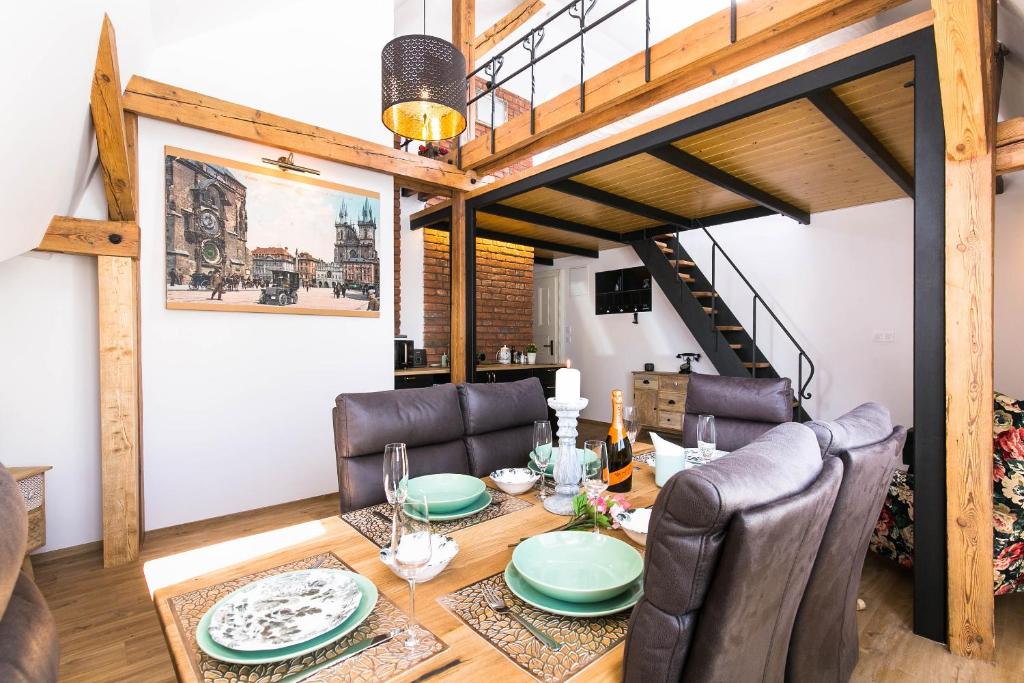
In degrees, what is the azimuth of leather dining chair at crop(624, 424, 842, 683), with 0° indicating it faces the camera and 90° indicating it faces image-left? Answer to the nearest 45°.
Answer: approximately 135°

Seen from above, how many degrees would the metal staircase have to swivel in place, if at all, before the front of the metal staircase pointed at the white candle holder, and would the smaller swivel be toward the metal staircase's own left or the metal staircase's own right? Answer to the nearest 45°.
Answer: approximately 45° to the metal staircase's own right

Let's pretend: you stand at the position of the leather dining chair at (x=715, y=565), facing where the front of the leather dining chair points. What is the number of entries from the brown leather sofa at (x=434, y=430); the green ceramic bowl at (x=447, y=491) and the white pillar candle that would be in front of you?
3

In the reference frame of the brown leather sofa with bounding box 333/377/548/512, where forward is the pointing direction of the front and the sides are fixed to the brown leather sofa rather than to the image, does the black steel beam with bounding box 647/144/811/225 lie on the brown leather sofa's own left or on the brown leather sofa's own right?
on the brown leather sofa's own left

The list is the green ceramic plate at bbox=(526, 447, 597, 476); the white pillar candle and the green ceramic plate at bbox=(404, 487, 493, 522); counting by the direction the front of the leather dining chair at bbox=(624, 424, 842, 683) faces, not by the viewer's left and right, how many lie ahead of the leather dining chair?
3

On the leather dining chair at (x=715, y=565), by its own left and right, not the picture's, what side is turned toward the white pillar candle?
front

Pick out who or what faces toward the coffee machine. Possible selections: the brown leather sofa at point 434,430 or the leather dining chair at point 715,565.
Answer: the leather dining chair

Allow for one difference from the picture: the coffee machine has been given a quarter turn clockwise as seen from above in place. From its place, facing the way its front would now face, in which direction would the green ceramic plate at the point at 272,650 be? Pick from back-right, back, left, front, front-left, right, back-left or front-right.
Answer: front-left

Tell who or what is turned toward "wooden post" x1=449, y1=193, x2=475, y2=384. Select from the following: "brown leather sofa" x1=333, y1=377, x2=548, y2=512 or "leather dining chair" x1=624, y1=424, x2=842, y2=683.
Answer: the leather dining chair

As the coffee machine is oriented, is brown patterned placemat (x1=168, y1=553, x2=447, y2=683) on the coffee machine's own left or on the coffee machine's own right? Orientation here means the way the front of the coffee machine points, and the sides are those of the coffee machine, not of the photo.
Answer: on the coffee machine's own right

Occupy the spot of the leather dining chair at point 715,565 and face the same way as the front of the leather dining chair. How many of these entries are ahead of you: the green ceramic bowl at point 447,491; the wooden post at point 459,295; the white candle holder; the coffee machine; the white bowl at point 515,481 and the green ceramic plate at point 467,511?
6

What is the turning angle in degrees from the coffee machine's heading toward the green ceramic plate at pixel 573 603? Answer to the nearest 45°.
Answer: approximately 45° to its right

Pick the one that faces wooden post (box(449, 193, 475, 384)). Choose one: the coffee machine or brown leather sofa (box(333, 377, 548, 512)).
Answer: the coffee machine
